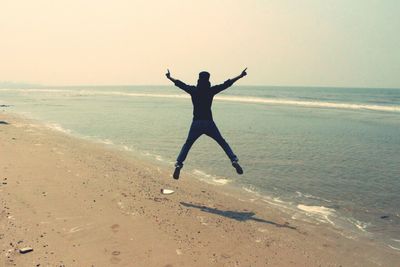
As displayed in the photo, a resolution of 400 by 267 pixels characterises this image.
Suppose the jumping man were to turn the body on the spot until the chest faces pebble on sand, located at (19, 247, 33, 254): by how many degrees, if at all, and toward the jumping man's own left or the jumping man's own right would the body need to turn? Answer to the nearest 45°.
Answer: approximately 135° to the jumping man's own left

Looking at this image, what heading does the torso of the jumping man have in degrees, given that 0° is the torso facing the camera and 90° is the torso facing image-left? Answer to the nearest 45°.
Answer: approximately 180°
